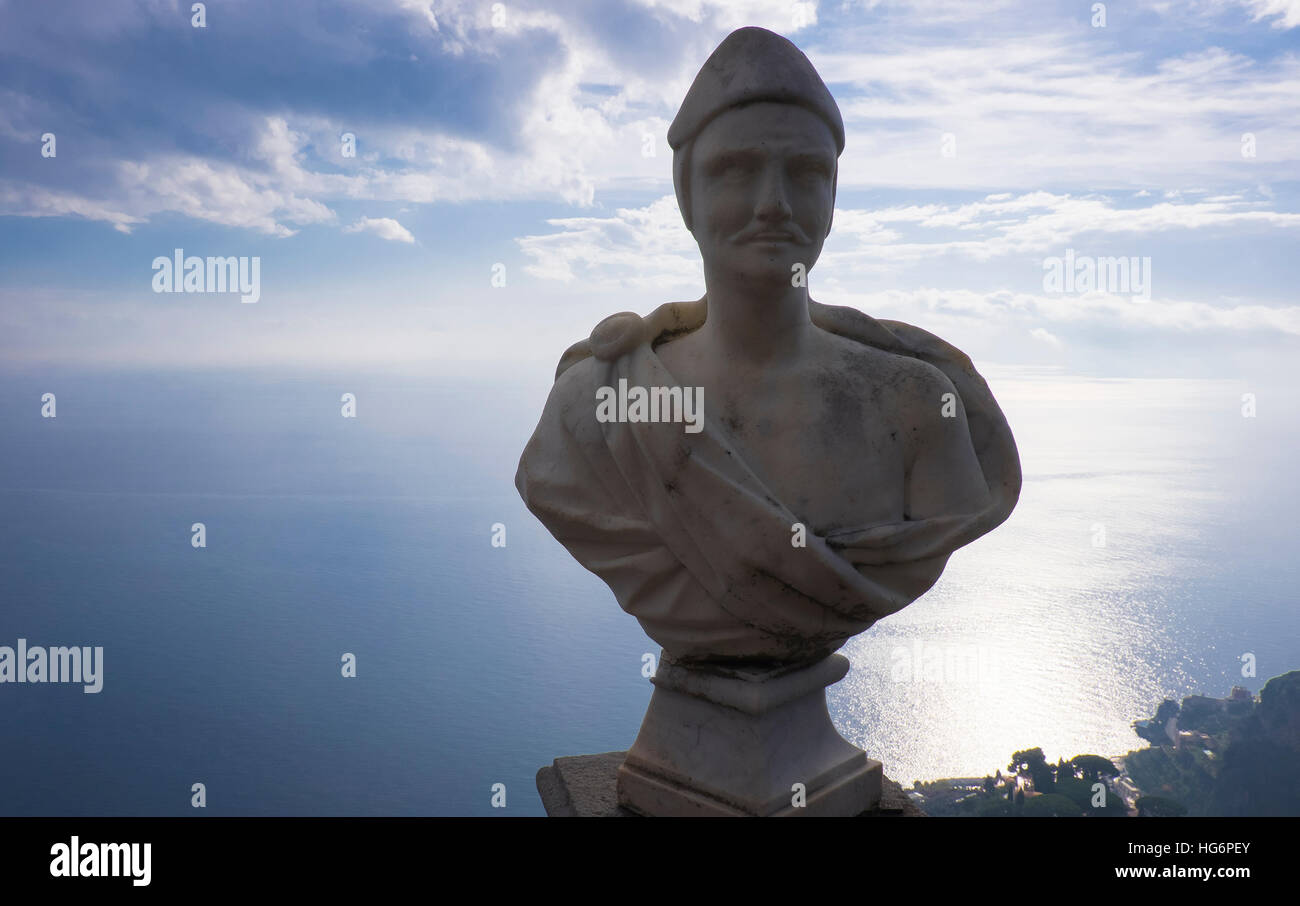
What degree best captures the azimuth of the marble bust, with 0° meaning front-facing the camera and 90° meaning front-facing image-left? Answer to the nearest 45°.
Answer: approximately 0°
